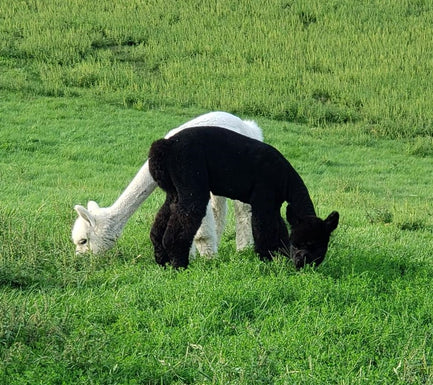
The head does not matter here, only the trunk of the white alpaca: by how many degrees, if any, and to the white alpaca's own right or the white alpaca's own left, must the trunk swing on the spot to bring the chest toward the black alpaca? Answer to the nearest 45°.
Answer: approximately 135° to the white alpaca's own left

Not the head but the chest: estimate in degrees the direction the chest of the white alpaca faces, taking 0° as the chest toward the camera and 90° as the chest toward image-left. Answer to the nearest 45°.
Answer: approximately 90°
